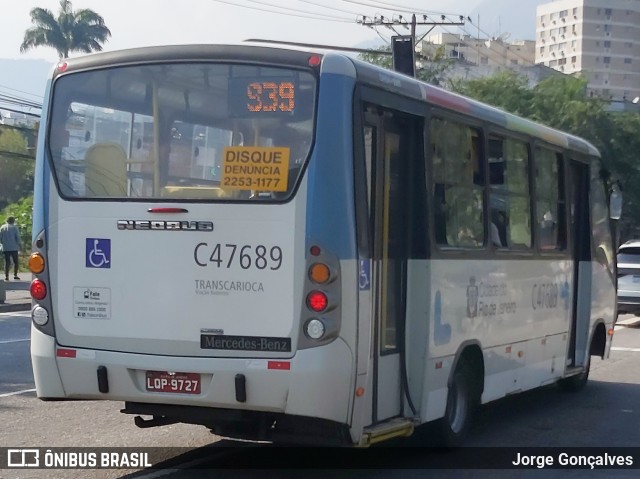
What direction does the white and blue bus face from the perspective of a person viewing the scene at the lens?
facing away from the viewer and to the right of the viewer

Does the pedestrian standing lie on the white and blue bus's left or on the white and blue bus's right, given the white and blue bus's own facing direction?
on its left
